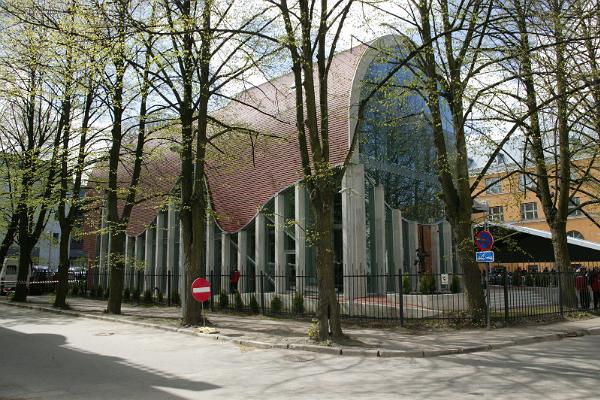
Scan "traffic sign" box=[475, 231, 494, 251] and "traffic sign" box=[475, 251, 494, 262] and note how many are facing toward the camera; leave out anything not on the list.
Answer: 2

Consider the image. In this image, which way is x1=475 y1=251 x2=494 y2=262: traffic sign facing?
toward the camera

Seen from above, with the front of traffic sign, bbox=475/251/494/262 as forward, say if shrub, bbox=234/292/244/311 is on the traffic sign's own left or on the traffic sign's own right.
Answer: on the traffic sign's own right

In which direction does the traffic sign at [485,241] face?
toward the camera

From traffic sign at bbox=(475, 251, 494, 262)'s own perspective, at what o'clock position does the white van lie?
The white van is roughly at 4 o'clock from the traffic sign.
